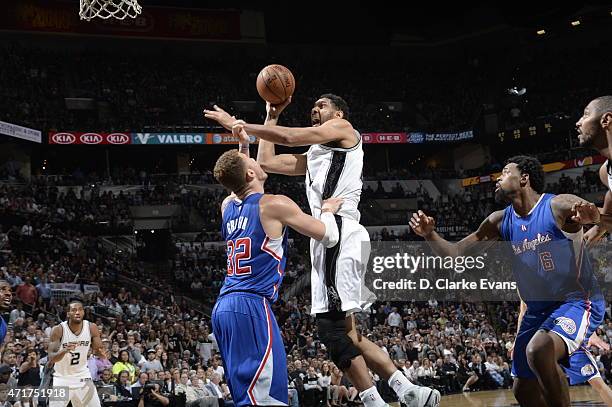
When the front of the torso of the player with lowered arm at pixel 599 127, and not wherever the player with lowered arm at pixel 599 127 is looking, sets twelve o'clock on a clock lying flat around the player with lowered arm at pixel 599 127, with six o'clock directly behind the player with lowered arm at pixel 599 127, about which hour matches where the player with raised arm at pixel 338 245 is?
the player with raised arm at pixel 338 245 is roughly at 12 o'clock from the player with lowered arm at pixel 599 127.

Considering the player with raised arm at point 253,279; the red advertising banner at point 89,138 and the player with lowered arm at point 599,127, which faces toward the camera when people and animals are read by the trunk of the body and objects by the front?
the red advertising banner

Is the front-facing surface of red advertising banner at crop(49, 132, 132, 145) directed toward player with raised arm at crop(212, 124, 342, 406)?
yes

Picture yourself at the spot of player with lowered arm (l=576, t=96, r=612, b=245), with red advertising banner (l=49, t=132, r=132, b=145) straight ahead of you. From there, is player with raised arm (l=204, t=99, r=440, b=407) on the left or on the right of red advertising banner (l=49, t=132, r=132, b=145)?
left

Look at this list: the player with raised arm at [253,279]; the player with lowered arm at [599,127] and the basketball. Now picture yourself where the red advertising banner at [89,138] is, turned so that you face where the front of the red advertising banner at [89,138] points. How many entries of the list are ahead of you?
3

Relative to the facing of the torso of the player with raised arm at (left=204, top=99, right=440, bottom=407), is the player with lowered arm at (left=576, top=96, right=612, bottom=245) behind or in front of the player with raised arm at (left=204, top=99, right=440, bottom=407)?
behind

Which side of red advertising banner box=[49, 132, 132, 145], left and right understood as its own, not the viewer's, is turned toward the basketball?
front

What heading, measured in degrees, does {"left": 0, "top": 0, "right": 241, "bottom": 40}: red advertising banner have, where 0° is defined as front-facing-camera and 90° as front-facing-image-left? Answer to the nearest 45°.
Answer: approximately 0°

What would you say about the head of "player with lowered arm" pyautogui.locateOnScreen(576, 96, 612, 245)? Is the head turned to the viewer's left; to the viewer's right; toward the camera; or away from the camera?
to the viewer's left

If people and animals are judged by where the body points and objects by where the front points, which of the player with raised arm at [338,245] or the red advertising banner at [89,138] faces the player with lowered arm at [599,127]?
the red advertising banner

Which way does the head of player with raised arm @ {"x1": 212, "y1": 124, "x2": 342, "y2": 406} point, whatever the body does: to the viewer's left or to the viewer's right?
to the viewer's right

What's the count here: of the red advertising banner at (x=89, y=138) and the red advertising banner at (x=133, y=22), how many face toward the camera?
2
